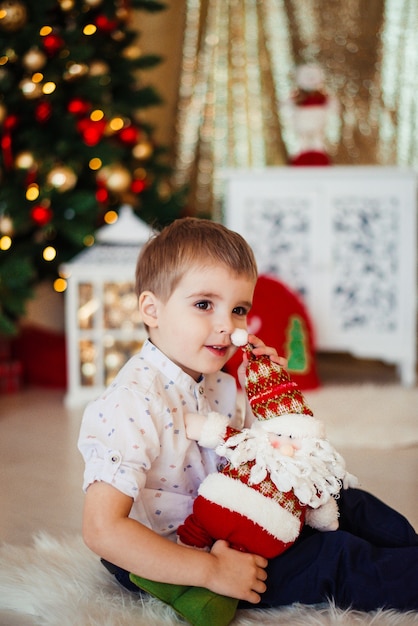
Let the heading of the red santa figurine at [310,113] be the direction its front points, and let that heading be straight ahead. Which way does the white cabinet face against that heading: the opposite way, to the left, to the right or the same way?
the same way

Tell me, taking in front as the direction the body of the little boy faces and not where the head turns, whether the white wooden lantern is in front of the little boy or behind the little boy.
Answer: behind

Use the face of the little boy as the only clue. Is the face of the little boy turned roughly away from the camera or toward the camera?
toward the camera

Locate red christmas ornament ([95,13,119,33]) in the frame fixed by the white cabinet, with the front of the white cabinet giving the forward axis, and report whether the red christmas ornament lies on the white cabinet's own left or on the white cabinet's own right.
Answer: on the white cabinet's own right

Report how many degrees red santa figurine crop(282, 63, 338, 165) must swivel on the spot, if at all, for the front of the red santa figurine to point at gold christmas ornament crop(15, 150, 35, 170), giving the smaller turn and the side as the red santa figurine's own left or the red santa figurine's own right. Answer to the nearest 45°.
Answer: approximately 45° to the red santa figurine's own right

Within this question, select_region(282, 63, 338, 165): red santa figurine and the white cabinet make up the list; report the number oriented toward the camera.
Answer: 2

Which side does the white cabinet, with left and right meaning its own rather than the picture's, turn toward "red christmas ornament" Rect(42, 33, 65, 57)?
right

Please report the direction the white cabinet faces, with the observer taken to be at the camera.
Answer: facing the viewer

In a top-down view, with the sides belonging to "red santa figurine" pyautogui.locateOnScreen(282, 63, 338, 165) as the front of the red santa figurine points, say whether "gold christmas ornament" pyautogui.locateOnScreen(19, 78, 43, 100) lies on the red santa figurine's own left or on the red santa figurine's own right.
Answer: on the red santa figurine's own right
